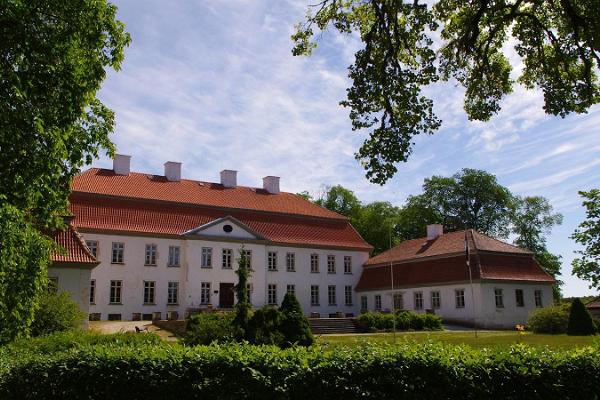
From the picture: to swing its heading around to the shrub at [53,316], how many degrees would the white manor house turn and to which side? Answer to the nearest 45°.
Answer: approximately 45° to its right

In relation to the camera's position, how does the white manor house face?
facing the viewer and to the right of the viewer

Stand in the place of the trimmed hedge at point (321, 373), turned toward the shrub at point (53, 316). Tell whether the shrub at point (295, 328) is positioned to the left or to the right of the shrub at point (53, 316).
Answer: right

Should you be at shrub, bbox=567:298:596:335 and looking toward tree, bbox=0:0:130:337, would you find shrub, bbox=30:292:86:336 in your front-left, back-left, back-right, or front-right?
front-right

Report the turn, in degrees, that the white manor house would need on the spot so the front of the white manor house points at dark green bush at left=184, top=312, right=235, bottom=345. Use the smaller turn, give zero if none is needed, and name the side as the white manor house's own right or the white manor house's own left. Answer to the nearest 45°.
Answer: approximately 45° to the white manor house's own right

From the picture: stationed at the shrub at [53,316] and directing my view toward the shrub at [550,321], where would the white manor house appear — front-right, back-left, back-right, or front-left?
front-left

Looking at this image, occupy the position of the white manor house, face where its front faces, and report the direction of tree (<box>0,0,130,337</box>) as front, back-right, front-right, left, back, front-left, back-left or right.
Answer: front-right

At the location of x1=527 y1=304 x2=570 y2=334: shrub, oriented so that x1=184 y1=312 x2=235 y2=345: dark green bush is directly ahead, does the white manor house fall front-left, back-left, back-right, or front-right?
front-right

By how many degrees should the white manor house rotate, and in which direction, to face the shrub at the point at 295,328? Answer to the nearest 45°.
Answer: approximately 45° to its right

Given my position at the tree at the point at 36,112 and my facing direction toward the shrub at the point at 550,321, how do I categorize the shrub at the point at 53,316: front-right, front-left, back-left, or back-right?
front-left

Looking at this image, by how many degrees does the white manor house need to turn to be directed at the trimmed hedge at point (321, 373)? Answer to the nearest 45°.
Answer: approximately 45° to its right

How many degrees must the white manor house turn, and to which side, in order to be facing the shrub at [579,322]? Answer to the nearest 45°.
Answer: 0° — it already faces it

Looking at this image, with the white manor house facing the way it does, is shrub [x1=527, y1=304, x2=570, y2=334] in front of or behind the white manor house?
in front
